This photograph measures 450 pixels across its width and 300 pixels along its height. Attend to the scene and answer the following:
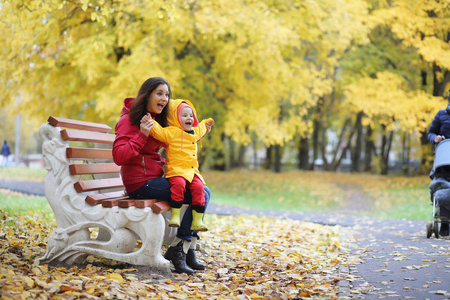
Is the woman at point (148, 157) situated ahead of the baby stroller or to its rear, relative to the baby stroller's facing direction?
ahead

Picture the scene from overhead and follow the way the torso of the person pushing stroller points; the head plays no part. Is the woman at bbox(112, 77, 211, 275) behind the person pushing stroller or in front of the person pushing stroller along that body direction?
in front

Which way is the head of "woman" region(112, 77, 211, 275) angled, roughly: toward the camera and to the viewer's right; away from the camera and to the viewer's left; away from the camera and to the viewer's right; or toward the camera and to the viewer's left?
toward the camera and to the viewer's right

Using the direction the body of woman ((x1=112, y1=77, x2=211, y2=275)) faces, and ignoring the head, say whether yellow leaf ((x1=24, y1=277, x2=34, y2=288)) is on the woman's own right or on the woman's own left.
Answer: on the woman's own right

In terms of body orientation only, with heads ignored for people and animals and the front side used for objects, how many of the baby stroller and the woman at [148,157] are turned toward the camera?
1

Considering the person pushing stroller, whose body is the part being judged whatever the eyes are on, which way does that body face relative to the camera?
toward the camera

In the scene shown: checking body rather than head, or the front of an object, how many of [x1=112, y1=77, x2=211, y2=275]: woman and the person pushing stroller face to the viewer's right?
1

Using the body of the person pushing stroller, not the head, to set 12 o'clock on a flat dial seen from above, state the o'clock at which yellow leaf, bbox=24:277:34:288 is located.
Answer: The yellow leaf is roughly at 1 o'clock from the person pushing stroller.

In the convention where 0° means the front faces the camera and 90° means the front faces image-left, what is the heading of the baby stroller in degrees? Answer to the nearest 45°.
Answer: approximately 0°

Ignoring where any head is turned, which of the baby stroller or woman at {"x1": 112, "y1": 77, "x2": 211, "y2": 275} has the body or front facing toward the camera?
the baby stroller
